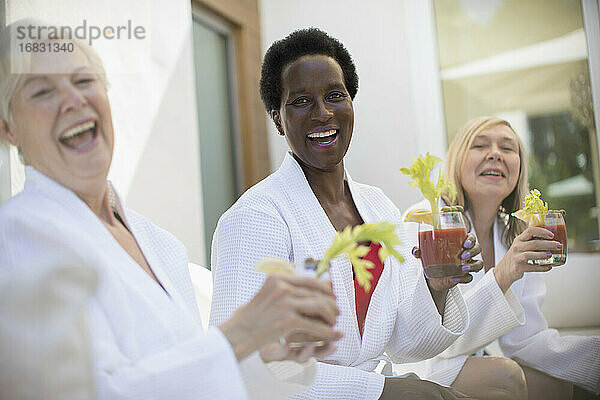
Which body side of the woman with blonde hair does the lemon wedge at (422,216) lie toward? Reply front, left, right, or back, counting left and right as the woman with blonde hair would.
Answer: front

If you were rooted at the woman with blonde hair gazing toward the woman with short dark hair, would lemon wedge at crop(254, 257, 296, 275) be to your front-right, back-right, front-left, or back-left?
front-left

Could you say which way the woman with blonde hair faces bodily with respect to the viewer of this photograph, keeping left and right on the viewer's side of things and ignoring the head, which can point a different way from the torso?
facing the viewer

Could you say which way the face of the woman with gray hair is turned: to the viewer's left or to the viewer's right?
to the viewer's right

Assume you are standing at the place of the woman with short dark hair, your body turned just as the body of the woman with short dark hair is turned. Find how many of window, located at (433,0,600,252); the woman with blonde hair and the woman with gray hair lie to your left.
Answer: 2

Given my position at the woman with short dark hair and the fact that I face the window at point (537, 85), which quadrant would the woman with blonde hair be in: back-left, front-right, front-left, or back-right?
front-right

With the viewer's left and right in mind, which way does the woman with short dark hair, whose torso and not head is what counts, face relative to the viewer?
facing the viewer and to the right of the viewer

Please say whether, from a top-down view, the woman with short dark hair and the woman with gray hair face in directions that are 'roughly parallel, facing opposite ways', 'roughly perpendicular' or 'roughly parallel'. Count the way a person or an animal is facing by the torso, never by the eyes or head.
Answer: roughly parallel

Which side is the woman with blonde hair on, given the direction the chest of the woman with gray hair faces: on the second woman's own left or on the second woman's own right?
on the second woman's own left

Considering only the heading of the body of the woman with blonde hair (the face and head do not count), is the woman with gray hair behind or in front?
in front

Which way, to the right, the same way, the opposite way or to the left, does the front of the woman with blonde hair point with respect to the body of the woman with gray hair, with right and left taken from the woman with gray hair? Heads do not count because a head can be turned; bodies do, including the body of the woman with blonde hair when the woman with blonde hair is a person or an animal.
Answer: to the right

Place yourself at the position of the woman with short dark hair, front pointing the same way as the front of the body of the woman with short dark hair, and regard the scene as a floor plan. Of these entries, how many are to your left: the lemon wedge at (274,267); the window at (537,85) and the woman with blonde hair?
2

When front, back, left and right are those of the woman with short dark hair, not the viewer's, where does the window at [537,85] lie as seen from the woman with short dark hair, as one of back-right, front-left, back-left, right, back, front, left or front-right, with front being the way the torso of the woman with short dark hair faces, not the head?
left

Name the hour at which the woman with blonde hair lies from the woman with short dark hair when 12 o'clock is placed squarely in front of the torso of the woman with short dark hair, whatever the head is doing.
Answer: The woman with blonde hair is roughly at 9 o'clock from the woman with short dark hair.

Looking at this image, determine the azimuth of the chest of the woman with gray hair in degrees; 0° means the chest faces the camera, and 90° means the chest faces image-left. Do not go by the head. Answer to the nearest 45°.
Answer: approximately 315°
